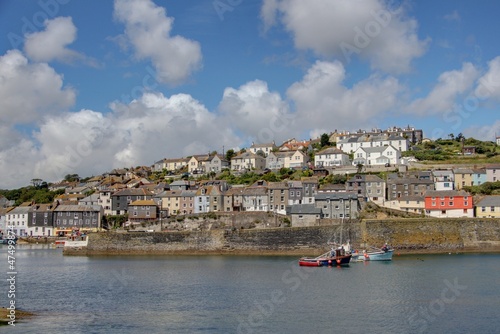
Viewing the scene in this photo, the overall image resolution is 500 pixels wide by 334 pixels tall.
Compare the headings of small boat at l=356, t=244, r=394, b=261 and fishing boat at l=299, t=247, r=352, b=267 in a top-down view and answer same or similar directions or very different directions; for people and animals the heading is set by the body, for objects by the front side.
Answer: same or similar directions
